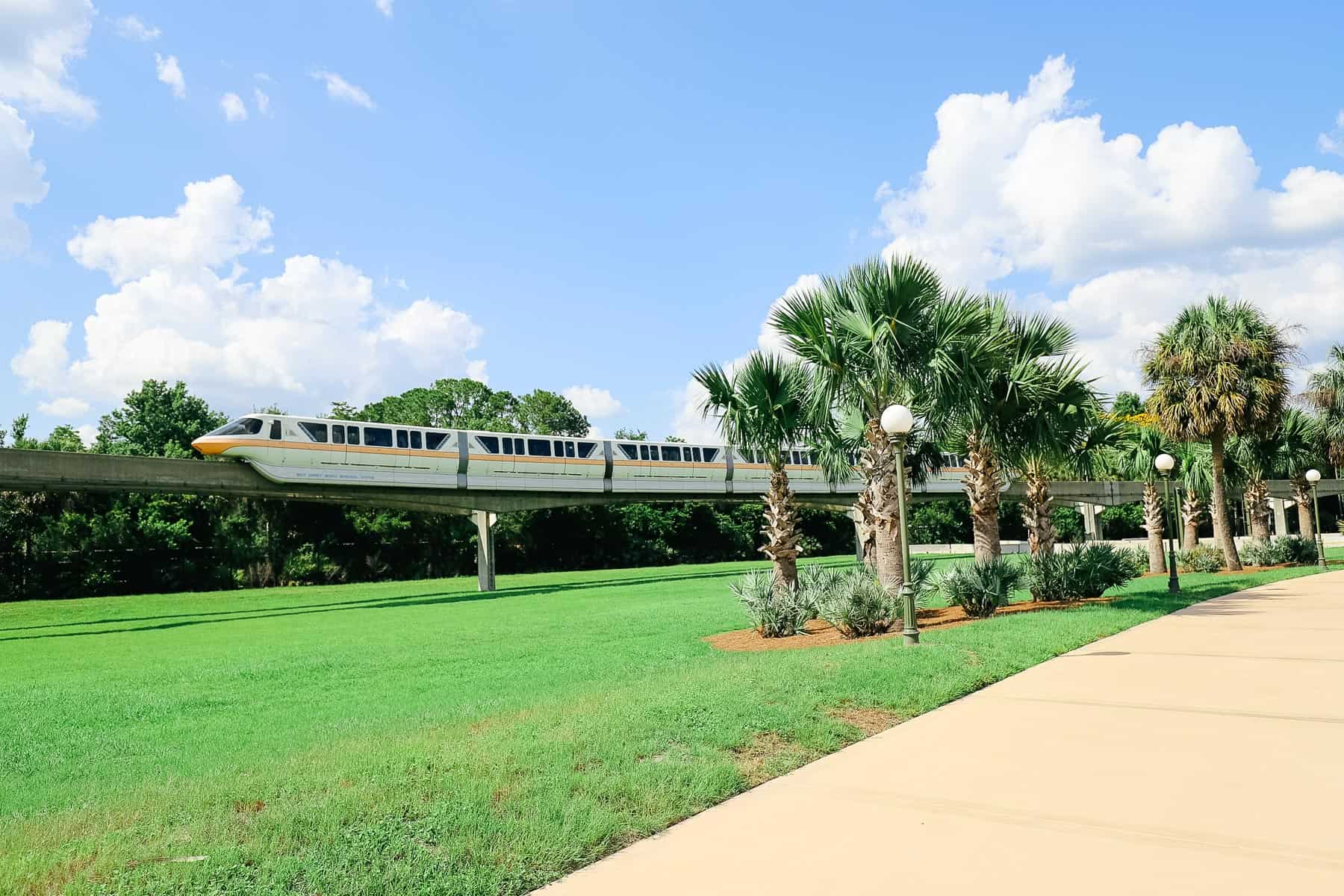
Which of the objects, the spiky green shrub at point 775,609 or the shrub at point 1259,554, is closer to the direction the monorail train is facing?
the spiky green shrub

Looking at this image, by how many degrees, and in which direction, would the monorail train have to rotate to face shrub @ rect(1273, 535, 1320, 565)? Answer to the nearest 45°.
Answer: approximately 135° to its left

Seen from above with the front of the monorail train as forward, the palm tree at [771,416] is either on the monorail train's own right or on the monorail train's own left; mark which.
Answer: on the monorail train's own left

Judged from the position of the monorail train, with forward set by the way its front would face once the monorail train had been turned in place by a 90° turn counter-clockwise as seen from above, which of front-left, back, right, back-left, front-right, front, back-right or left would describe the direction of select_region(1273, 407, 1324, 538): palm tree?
front-left

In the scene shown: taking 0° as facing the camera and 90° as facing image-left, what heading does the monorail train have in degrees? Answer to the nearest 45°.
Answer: approximately 45°

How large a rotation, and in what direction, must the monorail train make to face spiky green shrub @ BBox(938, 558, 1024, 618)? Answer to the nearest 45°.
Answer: approximately 90° to its left

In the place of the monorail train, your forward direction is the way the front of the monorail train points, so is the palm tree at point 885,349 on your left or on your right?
on your left

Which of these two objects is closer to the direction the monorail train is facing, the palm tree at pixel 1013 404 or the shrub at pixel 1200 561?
the palm tree
